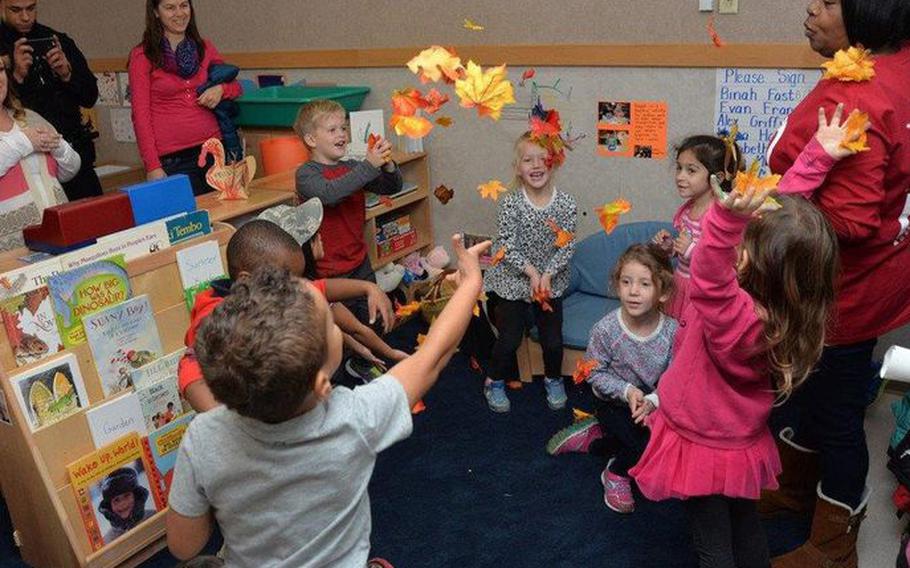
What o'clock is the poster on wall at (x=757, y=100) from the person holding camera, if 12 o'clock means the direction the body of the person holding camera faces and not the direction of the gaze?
The poster on wall is roughly at 10 o'clock from the person holding camera.

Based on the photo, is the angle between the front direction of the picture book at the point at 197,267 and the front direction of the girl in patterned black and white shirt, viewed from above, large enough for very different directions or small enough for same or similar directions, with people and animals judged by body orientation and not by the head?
same or similar directions

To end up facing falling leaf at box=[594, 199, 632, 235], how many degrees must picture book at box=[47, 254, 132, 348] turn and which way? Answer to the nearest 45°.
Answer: approximately 90° to its left

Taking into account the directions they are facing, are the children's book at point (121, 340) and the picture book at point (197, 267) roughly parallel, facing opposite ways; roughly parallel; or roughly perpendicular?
roughly parallel

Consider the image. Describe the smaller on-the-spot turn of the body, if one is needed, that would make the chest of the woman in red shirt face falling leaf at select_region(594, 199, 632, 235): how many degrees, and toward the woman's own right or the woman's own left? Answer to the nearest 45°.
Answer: approximately 45° to the woman's own right

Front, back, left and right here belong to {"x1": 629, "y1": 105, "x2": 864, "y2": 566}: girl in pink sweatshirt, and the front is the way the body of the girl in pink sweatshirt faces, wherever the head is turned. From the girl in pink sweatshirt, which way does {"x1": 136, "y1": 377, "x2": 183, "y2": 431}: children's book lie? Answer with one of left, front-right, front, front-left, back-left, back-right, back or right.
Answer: front-left

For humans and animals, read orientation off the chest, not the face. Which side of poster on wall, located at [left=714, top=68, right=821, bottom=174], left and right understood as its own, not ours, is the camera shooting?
front

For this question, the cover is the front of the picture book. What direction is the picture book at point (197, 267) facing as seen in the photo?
toward the camera

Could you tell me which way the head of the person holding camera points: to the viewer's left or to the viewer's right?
to the viewer's right

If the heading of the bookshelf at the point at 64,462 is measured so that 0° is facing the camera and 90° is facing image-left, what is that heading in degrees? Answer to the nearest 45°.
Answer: approximately 315°

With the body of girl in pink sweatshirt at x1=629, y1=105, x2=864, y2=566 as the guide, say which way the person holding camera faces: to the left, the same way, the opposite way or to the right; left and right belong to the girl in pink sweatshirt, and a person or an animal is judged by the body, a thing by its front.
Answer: the opposite way

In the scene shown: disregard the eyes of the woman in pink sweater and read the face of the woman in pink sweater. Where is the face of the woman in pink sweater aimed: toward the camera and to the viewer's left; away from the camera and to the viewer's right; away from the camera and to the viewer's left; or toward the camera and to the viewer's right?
toward the camera and to the viewer's right

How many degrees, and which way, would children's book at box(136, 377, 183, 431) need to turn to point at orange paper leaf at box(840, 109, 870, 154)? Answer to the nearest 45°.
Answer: approximately 45° to its left

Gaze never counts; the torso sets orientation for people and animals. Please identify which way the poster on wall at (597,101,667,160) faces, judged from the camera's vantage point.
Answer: facing the viewer
